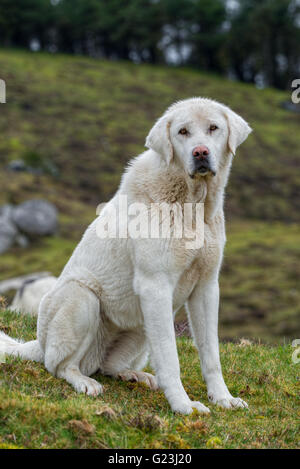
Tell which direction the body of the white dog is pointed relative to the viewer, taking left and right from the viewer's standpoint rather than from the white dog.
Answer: facing the viewer and to the right of the viewer

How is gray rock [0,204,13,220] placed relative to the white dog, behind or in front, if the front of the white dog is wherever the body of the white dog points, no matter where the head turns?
behind

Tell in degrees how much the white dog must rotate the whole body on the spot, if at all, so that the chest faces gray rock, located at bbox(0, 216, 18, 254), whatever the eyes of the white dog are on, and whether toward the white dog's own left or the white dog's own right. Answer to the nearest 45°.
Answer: approximately 135° to the white dog's own left

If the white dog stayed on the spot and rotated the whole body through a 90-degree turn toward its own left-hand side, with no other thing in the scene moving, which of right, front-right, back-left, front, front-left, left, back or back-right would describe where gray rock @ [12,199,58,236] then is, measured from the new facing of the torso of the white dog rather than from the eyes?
front-left
